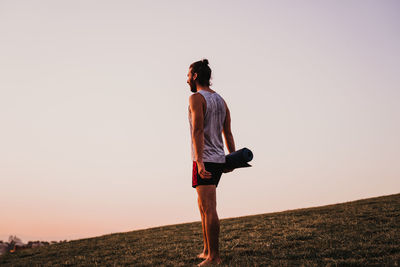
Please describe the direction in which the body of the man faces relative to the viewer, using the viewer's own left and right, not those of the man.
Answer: facing away from the viewer and to the left of the viewer
